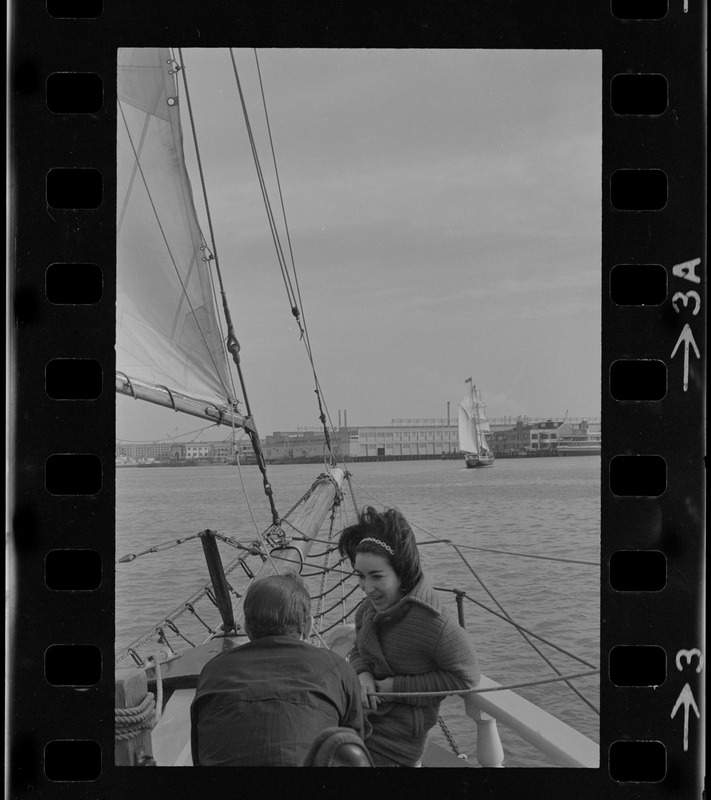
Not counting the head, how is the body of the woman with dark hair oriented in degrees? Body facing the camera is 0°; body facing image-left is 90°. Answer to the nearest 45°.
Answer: approximately 45°

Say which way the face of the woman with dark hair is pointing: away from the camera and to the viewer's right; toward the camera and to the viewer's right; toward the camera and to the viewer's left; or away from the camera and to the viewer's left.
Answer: toward the camera and to the viewer's left
